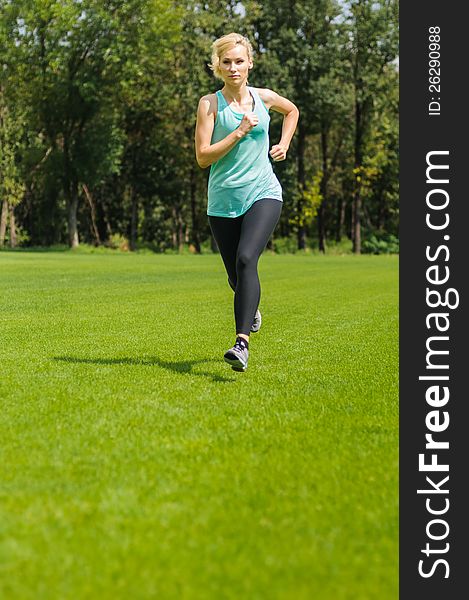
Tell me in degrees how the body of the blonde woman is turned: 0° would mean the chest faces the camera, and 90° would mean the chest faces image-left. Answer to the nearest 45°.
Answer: approximately 0°
